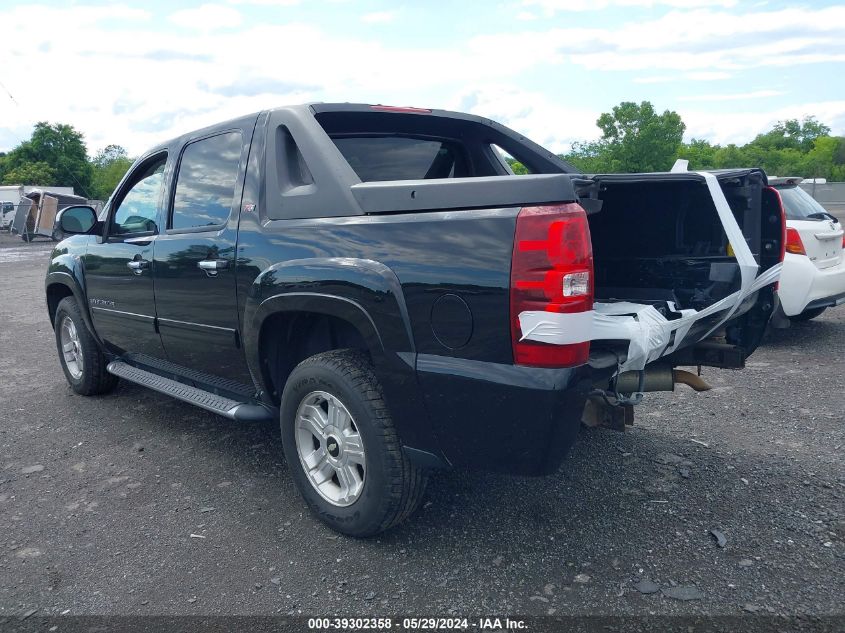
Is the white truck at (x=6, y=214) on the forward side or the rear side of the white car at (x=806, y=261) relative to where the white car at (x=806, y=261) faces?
on the forward side

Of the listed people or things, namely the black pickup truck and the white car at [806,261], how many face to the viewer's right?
0

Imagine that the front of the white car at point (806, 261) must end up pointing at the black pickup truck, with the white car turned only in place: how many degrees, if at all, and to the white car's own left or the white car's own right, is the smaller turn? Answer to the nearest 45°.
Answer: approximately 135° to the white car's own left

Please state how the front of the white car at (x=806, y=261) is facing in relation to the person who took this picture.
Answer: facing away from the viewer and to the left of the viewer

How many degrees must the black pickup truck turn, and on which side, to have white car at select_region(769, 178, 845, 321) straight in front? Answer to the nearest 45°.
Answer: approximately 90° to its right

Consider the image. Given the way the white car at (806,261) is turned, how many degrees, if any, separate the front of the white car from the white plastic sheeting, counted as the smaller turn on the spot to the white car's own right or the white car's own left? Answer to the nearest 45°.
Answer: approximately 135° to the white car's own left

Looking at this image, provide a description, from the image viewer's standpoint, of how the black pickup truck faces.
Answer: facing away from the viewer and to the left of the viewer

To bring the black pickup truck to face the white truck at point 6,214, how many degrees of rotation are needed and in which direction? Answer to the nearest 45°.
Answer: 0° — it already faces it

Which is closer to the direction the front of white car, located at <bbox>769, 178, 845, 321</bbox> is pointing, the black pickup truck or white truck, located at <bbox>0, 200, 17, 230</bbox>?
the white truck
